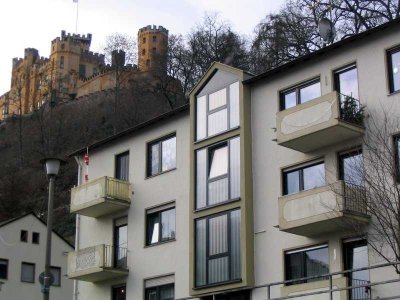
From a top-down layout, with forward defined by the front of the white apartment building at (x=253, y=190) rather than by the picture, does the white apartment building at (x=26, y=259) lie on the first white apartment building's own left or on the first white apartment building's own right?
on the first white apartment building's own right

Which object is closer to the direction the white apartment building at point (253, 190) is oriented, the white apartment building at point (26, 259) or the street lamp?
the street lamp

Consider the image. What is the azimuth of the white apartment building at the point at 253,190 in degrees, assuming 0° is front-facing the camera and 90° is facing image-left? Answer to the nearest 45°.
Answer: approximately 45°
